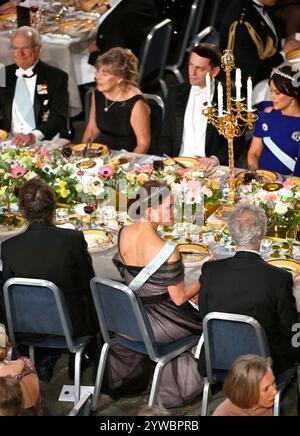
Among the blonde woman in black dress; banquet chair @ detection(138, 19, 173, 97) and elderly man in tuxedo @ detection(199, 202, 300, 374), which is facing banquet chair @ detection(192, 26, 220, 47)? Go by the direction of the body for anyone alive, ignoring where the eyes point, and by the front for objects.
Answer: the elderly man in tuxedo

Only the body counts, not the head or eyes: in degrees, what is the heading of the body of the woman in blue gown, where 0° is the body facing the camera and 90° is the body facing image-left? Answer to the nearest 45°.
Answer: approximately 45°

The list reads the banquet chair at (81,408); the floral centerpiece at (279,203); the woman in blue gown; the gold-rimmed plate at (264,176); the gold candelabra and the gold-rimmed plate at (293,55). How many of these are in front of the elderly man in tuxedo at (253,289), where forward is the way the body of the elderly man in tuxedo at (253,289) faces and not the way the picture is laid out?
5

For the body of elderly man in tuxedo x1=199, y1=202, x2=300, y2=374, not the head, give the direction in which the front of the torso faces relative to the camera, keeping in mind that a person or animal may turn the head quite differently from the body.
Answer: away from the camera

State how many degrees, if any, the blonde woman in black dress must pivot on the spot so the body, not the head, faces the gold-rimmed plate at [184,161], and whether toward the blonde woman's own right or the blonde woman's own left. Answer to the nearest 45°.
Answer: approximately 90° to the blonde woman's own left

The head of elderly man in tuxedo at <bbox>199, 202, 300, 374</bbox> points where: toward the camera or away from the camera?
away from the camera

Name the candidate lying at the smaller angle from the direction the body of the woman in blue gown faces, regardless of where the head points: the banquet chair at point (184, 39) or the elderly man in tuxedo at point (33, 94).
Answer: the elderly man in tuxedo

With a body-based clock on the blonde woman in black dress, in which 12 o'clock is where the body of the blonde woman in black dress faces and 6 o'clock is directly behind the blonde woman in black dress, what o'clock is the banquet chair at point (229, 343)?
The banquet chair is roughly at 10 o'clock from the blonde woman in black dress.

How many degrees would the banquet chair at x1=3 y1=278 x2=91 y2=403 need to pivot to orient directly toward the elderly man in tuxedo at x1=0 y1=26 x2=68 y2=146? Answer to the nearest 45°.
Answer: approximately 45° to its left

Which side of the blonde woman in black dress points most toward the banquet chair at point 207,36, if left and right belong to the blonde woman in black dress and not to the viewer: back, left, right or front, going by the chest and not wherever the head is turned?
back

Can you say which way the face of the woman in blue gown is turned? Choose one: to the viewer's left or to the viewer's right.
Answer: to the viewer's left

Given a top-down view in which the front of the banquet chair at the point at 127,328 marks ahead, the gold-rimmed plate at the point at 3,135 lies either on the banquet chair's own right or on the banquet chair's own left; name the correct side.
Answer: on the banquet chair's own left

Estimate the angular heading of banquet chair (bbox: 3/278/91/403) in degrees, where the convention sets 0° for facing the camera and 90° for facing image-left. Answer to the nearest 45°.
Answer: approximately 225°

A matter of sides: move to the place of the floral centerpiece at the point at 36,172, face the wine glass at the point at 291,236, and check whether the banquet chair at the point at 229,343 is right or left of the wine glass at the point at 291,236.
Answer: right
